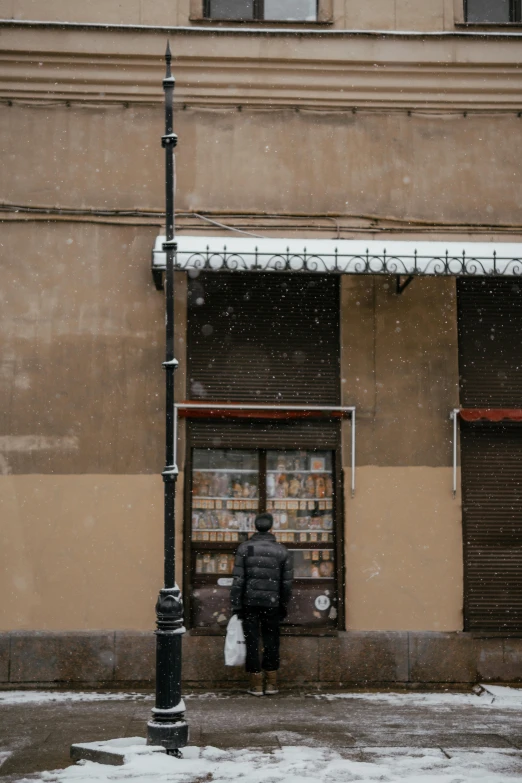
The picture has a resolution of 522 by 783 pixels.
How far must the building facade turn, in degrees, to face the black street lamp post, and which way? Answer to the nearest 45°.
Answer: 0° — it already faces it

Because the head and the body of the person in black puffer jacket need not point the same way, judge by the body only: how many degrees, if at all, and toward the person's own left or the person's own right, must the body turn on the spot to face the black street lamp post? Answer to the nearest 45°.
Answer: approximately 180°

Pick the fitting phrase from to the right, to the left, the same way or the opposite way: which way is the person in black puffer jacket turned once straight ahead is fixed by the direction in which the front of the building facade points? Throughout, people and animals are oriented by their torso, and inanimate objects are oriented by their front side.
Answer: the opposite way

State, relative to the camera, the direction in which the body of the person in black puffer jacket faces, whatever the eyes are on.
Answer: away from the camera

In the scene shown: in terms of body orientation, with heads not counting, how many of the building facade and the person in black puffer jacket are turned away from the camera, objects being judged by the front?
1

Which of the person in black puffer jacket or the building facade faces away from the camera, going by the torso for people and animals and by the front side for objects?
the person in black puffer jacket

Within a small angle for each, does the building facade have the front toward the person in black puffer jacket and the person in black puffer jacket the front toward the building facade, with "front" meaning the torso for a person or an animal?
yes

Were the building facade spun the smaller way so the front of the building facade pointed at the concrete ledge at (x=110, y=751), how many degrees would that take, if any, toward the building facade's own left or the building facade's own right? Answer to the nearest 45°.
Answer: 0° — it already faces it

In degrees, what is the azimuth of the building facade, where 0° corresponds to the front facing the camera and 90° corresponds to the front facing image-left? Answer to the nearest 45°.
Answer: approximately 0°

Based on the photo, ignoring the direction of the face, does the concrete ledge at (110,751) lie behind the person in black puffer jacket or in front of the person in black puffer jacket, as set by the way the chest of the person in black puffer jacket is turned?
behind

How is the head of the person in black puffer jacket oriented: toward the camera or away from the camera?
away from the camera
